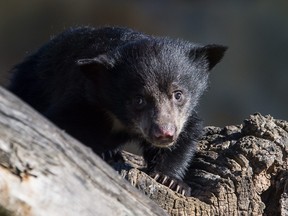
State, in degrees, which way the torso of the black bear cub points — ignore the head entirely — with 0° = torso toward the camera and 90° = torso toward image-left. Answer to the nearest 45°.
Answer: approximately 315°
